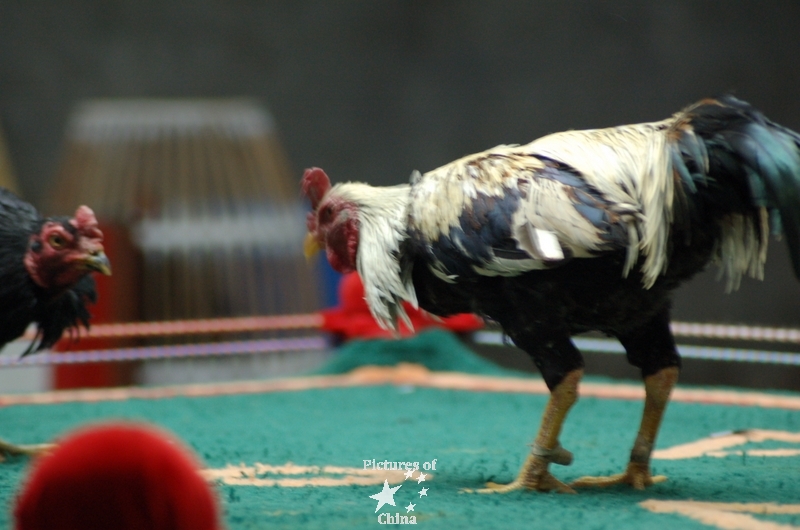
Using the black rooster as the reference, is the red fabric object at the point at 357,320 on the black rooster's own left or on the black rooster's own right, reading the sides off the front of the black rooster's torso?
on the black rooster's own left

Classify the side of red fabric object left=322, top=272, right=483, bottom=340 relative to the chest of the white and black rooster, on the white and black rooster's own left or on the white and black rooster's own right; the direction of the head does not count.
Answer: on the white and black rooster's own right

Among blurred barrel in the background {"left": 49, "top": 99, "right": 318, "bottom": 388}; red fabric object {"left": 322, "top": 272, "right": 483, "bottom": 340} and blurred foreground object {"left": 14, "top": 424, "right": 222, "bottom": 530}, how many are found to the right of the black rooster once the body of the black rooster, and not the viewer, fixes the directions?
1

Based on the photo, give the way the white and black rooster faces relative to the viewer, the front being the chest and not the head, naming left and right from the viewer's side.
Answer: facing to the left of the viewer

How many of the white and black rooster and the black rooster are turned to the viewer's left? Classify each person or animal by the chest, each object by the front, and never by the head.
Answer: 1

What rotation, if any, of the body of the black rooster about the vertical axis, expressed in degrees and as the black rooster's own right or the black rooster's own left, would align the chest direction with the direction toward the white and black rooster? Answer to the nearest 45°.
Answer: approximately 45° to the black rooster's own right

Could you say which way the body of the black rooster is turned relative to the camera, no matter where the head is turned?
to the viewer's right

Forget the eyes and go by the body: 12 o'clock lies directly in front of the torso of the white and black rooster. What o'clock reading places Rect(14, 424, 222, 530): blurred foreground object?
The blurred foreground object is roughly at 10 o'clock from the white and black rooster.

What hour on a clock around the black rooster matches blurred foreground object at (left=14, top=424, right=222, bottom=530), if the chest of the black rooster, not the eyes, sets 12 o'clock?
The blurred foreground object is roughly at 3 o'clock from the black rooster.

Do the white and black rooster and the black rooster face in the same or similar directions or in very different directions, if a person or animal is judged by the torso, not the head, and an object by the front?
very different directions

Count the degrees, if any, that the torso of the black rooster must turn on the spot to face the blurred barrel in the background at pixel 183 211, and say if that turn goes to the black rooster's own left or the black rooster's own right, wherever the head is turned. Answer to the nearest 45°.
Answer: approximately 90° to the black rooster's own left
